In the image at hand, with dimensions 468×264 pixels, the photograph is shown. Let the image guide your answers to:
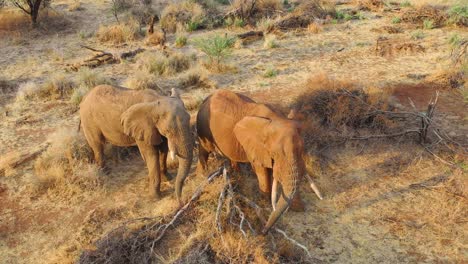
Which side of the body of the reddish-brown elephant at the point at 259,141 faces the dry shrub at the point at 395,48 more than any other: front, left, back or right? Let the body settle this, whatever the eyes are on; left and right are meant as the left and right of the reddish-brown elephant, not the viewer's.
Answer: left

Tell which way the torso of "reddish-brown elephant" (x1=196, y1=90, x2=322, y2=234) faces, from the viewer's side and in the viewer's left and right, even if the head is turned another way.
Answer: facing the viewer and to the right of the viewer

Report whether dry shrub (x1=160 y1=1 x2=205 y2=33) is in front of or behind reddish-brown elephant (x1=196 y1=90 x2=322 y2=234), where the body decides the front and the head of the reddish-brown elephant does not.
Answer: behind

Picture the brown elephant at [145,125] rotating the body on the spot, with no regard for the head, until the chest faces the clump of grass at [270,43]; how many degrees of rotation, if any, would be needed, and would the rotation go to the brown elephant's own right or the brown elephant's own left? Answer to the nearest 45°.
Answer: approximately 90° to the brown elephant's own left

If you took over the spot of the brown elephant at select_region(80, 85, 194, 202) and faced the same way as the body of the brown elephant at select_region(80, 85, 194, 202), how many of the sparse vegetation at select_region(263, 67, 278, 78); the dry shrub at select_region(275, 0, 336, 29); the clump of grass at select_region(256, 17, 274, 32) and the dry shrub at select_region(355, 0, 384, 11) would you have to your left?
4

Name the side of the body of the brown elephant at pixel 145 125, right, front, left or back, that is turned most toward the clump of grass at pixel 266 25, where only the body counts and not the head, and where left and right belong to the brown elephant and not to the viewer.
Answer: left

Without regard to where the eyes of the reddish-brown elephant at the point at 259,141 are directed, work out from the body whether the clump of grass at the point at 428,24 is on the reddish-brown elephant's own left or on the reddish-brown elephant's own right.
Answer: on the reddish-brown elephant's own left

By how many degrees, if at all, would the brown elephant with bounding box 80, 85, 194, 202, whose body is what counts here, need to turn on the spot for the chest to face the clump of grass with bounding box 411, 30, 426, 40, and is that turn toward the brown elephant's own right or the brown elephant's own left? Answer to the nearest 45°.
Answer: approximately 90° to the brown elephant's own left

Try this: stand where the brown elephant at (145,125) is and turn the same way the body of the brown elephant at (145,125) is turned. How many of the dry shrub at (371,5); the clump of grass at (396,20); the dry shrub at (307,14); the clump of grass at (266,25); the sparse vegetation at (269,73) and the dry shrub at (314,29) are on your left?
6

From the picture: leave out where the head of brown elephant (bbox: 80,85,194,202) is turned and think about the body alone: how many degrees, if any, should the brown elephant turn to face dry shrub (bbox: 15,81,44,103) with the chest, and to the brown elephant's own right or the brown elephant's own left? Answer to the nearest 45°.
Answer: approximately 180°

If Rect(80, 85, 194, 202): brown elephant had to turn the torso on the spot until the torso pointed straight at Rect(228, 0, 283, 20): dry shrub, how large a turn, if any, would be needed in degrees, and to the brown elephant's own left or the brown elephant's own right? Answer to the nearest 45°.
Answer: approximately 90° to the brown elephant's own left

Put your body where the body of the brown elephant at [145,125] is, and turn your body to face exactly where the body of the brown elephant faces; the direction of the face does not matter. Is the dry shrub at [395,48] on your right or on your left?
on your left
